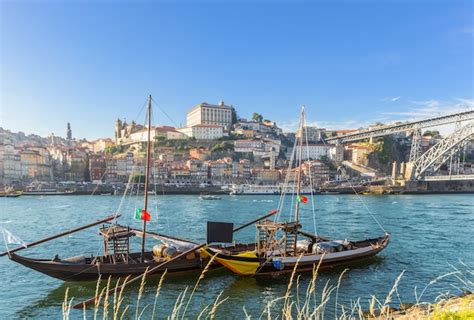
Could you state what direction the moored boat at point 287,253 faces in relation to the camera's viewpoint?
facing away from the viewer and to the right of the viewer
